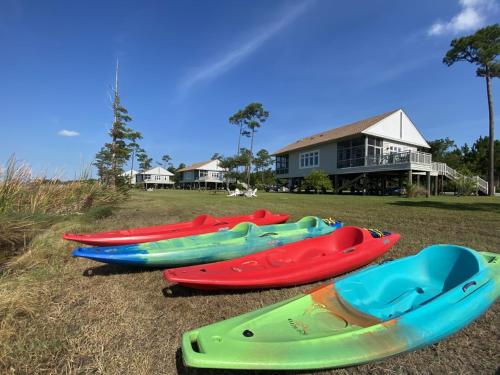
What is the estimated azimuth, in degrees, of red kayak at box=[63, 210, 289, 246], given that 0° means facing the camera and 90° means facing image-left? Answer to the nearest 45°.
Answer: approximately 45°

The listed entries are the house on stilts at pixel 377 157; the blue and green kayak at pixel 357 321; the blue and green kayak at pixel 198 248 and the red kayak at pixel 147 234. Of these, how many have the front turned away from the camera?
0

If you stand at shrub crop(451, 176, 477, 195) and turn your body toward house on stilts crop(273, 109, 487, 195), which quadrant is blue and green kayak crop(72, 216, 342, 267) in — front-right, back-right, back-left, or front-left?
front-left

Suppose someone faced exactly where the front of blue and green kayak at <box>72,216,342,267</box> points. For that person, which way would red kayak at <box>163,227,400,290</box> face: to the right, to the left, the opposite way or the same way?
the same way

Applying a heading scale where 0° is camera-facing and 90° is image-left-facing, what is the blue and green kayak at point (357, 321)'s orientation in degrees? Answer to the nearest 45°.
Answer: approximately 45°

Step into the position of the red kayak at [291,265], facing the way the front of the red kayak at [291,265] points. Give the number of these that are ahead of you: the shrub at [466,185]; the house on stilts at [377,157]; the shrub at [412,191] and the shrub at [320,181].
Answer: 0

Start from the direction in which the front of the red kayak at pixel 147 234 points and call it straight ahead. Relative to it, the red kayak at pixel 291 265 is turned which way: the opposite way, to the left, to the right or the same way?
the same way

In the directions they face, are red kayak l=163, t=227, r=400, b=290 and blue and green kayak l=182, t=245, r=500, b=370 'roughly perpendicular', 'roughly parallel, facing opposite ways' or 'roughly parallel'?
roughly parallel

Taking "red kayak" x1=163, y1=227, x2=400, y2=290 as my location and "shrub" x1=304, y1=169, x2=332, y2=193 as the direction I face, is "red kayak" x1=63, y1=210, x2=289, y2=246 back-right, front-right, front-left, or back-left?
front-left

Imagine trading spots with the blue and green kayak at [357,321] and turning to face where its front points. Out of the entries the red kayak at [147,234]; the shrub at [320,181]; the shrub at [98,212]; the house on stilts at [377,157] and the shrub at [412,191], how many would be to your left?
0

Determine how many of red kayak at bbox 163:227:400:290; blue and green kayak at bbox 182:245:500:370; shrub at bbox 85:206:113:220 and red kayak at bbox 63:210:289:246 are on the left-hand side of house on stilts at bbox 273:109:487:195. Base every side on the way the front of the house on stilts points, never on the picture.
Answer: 0

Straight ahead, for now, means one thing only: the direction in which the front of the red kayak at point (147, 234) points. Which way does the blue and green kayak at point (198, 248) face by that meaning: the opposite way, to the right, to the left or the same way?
the same way

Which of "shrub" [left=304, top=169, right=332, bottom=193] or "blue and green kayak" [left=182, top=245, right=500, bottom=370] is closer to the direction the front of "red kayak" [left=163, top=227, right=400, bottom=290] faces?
the blue and green kayak

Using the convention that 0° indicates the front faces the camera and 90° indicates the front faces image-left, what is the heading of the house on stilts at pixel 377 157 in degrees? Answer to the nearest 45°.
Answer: approximately 315°

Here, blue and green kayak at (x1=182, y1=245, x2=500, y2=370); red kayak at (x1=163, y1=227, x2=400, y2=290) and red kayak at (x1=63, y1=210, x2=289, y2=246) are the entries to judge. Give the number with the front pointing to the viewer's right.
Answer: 0

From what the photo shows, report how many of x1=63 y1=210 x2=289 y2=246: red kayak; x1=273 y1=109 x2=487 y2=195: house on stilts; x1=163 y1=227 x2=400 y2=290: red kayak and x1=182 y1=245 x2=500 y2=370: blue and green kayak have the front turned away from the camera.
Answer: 0

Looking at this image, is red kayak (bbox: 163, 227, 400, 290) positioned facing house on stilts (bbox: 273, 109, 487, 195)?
no

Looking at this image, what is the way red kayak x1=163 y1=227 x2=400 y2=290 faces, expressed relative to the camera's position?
facing the viewer and to the left of the viewer

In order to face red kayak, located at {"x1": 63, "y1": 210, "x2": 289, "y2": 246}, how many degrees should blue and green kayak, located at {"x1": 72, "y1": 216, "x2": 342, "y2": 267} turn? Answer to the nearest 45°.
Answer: approximately 90° to its right
